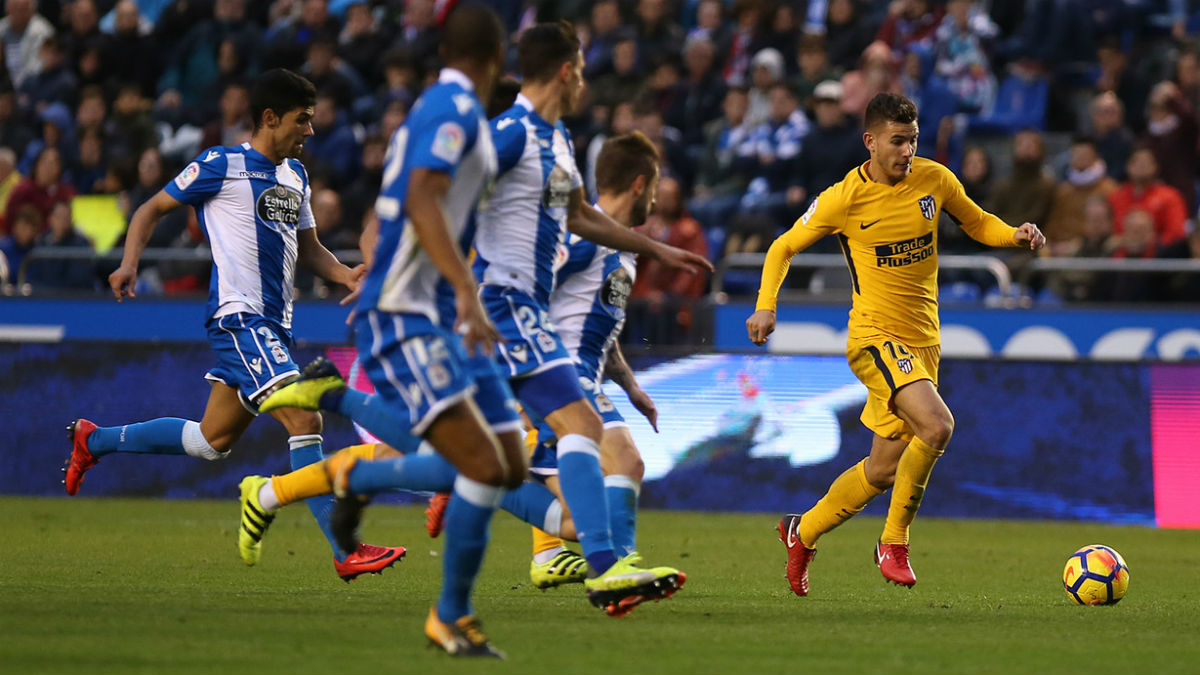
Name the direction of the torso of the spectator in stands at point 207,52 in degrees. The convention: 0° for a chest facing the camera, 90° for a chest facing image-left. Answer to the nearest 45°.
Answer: approximately 0°

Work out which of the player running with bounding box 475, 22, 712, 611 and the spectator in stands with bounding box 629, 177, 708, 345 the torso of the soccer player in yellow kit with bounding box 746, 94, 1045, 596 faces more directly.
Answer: the player running

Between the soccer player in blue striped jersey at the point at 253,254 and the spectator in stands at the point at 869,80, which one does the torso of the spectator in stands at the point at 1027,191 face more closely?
the soccer player in blue striped jersey

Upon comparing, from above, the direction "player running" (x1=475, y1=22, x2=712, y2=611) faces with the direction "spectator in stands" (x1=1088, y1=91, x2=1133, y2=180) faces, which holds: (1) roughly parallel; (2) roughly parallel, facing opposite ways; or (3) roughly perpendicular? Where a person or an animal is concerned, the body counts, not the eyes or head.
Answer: roughly perpendicular

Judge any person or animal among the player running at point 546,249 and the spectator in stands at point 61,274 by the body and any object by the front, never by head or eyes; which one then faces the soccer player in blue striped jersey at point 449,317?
the spectator in stands

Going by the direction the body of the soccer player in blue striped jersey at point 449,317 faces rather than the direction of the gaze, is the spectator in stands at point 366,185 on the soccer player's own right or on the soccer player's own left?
on the soccer player's own left

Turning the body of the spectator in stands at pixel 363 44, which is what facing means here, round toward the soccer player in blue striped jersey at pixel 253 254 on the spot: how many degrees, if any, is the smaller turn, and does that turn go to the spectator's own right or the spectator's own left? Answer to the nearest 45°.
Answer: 0° — they already face them

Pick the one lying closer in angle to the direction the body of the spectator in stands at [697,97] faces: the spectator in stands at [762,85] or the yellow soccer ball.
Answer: the yellow soccer ball

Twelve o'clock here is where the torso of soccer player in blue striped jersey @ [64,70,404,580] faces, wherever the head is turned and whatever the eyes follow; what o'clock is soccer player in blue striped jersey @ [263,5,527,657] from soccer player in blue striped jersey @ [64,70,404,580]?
soccer player in blue striped jersey @ [263,5,527,657] is roughly at 1 o'clock from soccer player in blue striped jersey @ [64,70,404,580].

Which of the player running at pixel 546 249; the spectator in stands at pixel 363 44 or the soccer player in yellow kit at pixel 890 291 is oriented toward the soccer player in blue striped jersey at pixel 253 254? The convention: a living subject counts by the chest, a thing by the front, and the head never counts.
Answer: the spectator in stands

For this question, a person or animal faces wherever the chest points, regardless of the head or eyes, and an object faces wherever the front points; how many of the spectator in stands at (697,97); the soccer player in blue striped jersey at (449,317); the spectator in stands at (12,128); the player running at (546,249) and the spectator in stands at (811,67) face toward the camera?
3
